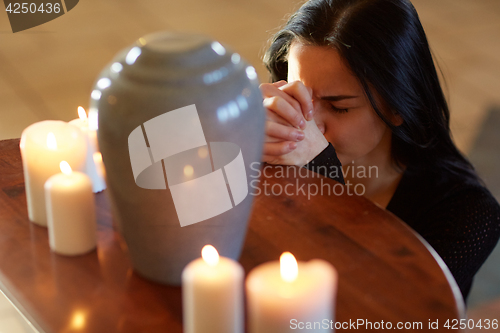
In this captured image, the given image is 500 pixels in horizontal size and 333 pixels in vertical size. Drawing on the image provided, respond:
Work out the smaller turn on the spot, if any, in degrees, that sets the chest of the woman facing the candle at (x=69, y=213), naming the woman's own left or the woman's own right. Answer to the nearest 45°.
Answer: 0° — they already face it

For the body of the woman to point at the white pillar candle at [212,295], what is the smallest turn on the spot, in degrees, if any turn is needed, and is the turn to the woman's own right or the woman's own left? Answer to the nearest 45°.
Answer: approximately 45° to the woman's own left

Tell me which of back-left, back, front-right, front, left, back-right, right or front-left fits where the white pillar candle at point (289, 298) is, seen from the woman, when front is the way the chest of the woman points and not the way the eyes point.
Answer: front-left

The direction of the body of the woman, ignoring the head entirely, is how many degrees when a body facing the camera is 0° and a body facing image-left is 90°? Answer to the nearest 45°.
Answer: approximately 45°

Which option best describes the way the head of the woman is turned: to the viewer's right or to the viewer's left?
to the viewer's left
